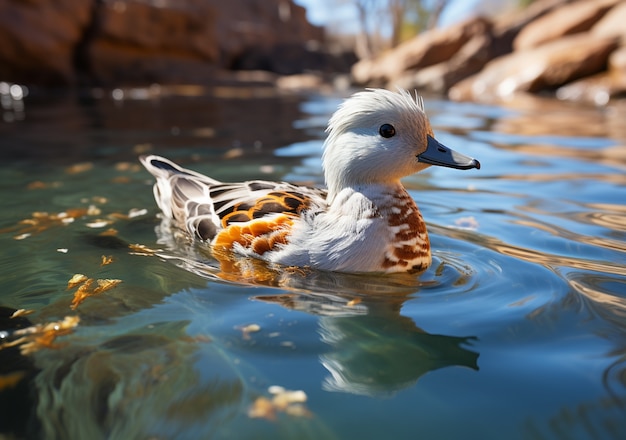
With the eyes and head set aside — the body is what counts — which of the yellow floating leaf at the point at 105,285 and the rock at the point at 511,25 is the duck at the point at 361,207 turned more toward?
the rock

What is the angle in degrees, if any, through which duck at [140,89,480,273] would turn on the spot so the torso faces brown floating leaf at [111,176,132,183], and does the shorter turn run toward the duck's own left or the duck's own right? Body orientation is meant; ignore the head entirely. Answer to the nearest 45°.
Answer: approximately 135° to the duck's own left

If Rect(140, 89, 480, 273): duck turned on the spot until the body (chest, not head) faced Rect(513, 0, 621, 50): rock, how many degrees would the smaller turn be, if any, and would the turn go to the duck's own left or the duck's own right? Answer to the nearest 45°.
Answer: approximately 45° to the duck's own left

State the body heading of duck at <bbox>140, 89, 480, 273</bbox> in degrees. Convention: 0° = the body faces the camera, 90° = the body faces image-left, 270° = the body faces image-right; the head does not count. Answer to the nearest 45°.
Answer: approximately 270°

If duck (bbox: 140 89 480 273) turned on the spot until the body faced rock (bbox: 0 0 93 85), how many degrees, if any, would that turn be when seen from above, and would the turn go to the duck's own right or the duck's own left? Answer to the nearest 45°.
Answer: approximately 135° to the duck's own left
